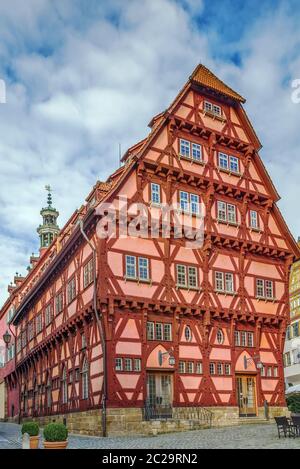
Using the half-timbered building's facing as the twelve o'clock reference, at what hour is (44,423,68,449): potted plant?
The potted plant is roughly at 2 o'clock from the half-timbered building.

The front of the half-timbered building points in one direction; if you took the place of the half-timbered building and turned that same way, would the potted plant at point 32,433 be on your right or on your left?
on your right

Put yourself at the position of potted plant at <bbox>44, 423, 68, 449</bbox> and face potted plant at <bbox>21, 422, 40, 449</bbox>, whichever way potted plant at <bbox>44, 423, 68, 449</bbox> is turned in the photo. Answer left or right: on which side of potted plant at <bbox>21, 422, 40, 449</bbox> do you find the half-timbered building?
right

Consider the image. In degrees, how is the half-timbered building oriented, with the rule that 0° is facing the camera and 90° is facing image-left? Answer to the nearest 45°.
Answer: approximately 315°
